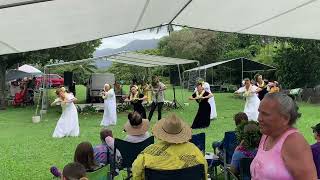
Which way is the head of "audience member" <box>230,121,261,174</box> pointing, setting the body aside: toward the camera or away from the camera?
away from the camera

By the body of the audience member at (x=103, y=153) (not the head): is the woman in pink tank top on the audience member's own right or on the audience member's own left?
on the audience member's own right

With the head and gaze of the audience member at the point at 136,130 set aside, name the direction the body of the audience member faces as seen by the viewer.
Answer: away from the camera

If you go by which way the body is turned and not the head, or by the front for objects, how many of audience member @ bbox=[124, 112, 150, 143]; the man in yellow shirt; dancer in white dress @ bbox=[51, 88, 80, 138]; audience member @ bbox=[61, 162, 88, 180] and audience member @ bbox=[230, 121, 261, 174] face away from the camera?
4

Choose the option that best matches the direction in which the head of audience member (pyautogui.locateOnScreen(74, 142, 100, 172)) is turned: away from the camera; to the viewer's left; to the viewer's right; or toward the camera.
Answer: away from the camera

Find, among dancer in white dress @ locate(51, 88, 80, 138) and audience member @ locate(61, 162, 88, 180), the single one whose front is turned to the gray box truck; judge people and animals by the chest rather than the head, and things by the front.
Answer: the audience member

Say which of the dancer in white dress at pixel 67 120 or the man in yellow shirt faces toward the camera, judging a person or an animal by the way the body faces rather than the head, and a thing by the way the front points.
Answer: the dancer in white dress

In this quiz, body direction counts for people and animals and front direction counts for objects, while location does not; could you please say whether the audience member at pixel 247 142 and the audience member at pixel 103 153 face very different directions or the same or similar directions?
same or similar directions

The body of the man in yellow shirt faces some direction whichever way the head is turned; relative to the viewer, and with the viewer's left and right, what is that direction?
facing away from the viewer

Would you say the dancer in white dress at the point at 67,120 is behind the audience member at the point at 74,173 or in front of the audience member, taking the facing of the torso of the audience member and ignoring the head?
in front

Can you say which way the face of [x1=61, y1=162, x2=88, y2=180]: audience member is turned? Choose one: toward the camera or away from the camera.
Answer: away from the camera

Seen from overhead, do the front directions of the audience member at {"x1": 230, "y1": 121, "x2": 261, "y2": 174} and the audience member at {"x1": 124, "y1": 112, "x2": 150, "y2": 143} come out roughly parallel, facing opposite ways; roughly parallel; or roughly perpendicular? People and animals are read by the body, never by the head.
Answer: roughly parallel

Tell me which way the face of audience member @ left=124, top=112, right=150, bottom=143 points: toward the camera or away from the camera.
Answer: away from the camera

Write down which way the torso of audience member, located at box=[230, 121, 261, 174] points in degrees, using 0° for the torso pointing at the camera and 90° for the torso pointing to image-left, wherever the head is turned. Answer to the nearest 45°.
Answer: approximately 180°

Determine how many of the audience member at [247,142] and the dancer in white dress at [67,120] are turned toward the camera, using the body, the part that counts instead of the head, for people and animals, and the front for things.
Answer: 1

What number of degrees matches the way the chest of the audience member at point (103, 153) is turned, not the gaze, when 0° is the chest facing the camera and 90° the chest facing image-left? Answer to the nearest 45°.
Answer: approximately 225°

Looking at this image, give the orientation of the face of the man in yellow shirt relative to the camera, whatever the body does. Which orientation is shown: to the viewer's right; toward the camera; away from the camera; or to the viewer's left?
away from the camera

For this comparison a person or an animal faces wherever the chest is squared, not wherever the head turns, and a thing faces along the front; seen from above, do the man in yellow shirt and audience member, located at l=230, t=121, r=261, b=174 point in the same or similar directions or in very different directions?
same or similar directions

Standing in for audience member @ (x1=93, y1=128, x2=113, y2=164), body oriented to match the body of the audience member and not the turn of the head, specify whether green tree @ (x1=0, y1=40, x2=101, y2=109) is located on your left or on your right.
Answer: on your left

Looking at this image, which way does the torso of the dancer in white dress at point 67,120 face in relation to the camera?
toward the camera

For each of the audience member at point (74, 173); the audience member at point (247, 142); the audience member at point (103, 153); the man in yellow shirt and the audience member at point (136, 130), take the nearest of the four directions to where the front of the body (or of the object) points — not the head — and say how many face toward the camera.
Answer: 0

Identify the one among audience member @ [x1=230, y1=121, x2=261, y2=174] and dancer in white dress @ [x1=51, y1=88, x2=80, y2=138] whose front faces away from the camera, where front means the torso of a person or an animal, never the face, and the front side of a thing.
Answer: the audience member
